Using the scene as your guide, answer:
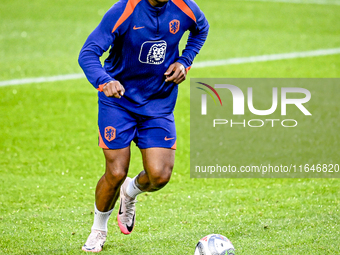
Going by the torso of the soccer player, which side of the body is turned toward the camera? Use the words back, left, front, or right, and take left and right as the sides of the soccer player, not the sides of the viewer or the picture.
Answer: front
